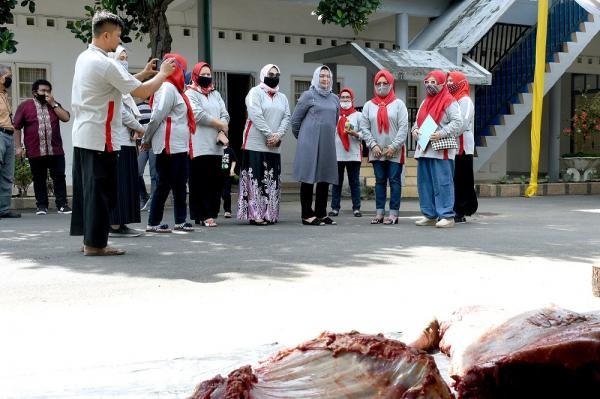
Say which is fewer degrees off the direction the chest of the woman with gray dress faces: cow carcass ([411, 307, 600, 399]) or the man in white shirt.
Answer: the cow carcass

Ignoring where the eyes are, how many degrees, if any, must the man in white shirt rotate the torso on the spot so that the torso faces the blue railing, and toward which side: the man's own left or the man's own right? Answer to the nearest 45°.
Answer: approximately 45° to the man's own left

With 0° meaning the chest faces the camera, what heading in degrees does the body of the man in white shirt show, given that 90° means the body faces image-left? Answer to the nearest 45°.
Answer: approximately 270°

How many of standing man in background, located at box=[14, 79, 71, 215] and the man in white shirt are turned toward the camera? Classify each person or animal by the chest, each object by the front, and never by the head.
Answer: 1

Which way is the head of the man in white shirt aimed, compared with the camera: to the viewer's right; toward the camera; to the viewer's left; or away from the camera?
to the viewer's right

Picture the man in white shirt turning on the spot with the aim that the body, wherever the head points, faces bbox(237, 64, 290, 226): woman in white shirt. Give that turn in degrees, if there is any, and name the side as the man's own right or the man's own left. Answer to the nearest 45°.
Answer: approximately 45° to the man's own left

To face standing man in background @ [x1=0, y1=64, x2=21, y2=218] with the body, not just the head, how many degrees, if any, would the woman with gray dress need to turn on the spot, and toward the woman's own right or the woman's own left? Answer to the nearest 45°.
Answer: approximately 135° to the woman's own right

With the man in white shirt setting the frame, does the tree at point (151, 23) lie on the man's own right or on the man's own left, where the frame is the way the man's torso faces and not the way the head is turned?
on the man's own left

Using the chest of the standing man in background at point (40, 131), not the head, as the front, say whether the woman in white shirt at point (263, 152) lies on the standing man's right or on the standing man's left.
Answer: on the standing man's left

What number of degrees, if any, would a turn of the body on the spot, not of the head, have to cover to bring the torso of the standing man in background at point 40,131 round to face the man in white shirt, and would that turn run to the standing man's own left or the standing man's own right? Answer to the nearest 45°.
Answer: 0° — they already face them
